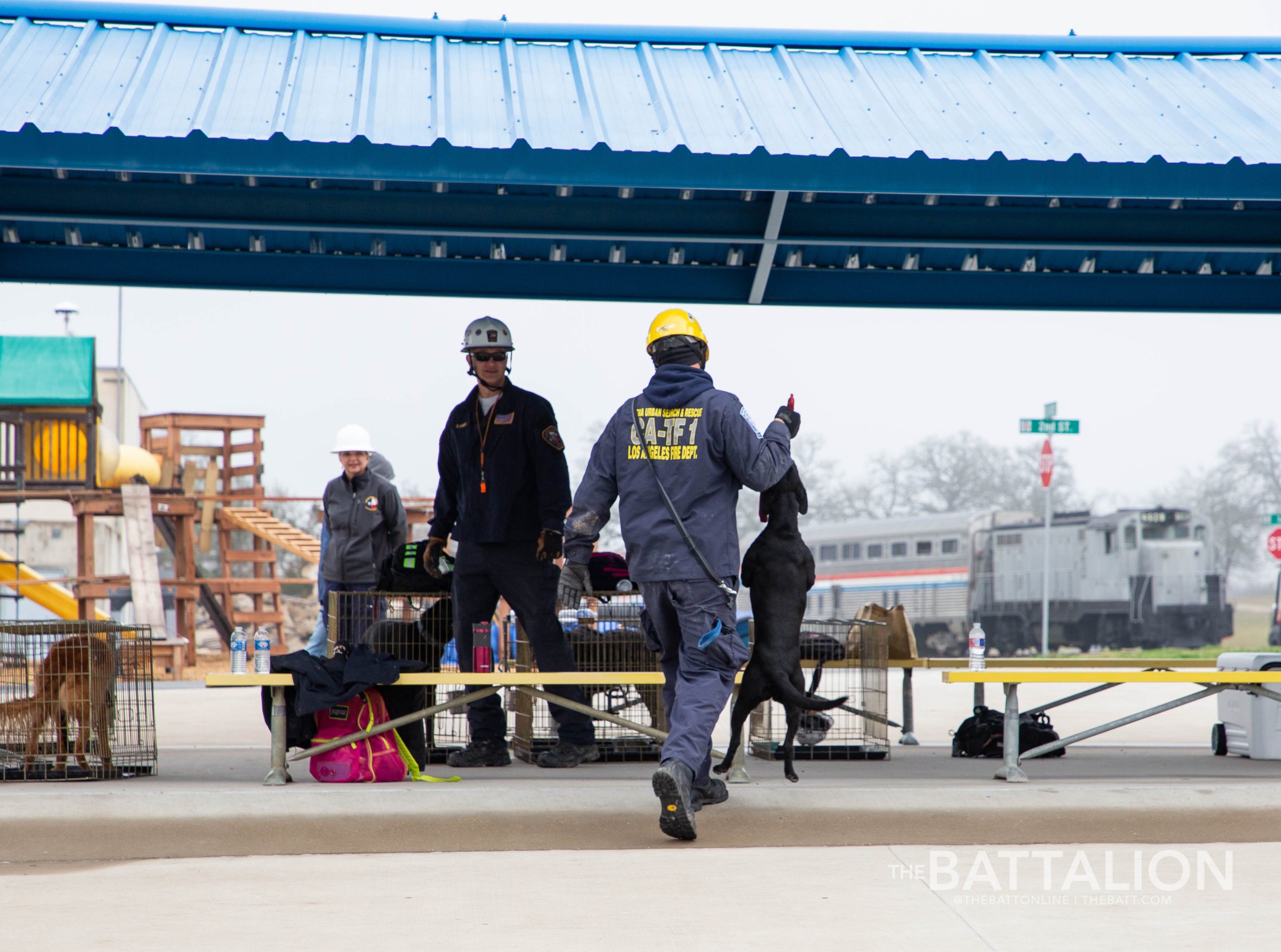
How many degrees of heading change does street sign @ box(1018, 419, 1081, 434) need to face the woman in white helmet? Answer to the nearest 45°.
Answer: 0° — it already faces them

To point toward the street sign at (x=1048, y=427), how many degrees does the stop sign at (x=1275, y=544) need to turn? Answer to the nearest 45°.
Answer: approximately 45° to its right

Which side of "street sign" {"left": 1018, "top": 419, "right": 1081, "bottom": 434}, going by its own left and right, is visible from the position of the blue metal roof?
front

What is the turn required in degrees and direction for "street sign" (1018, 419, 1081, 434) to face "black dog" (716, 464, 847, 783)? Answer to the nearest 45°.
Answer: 0° — it already faces it

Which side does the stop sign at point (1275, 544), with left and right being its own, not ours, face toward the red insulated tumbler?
front

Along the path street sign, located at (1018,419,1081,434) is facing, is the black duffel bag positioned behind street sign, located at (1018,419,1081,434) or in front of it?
in front

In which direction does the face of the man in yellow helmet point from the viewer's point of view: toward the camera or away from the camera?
away from the camera

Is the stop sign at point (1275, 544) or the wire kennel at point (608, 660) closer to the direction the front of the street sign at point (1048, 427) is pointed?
the wire kennel

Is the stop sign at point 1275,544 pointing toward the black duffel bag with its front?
yes

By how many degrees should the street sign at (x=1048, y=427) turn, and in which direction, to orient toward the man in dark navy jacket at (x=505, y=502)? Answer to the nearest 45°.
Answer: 0° — it already faces them

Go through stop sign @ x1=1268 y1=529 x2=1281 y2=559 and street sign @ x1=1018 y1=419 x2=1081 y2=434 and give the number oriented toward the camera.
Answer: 2
